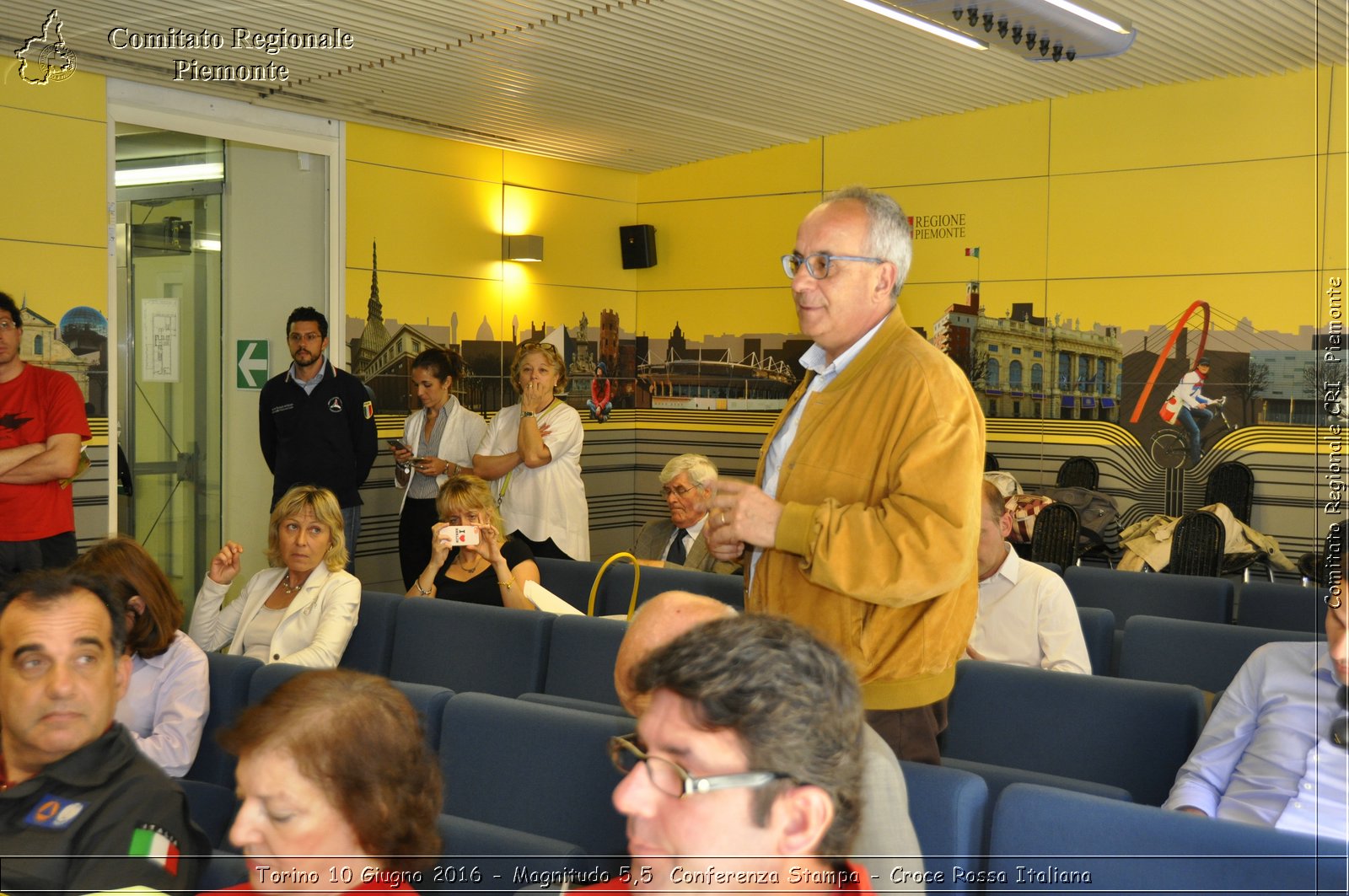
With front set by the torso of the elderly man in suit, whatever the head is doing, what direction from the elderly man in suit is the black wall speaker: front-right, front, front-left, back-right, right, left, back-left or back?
back-right

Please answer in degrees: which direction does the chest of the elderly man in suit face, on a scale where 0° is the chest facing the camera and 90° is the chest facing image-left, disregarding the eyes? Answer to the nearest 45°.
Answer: approximately 45°

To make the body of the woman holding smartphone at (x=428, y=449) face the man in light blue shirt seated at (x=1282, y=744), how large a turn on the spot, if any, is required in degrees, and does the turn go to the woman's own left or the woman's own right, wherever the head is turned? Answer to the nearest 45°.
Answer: approximately 45° to the woman's own left
